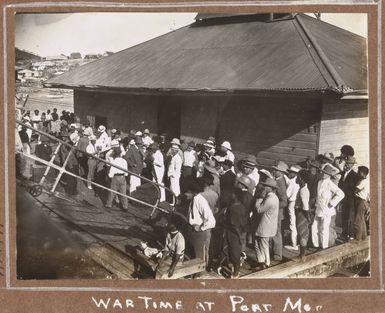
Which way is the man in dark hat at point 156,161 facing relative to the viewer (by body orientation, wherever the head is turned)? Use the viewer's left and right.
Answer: facing to the left of the viewer

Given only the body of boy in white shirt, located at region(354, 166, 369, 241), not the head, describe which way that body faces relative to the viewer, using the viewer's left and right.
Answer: facing to the left of the viewer
